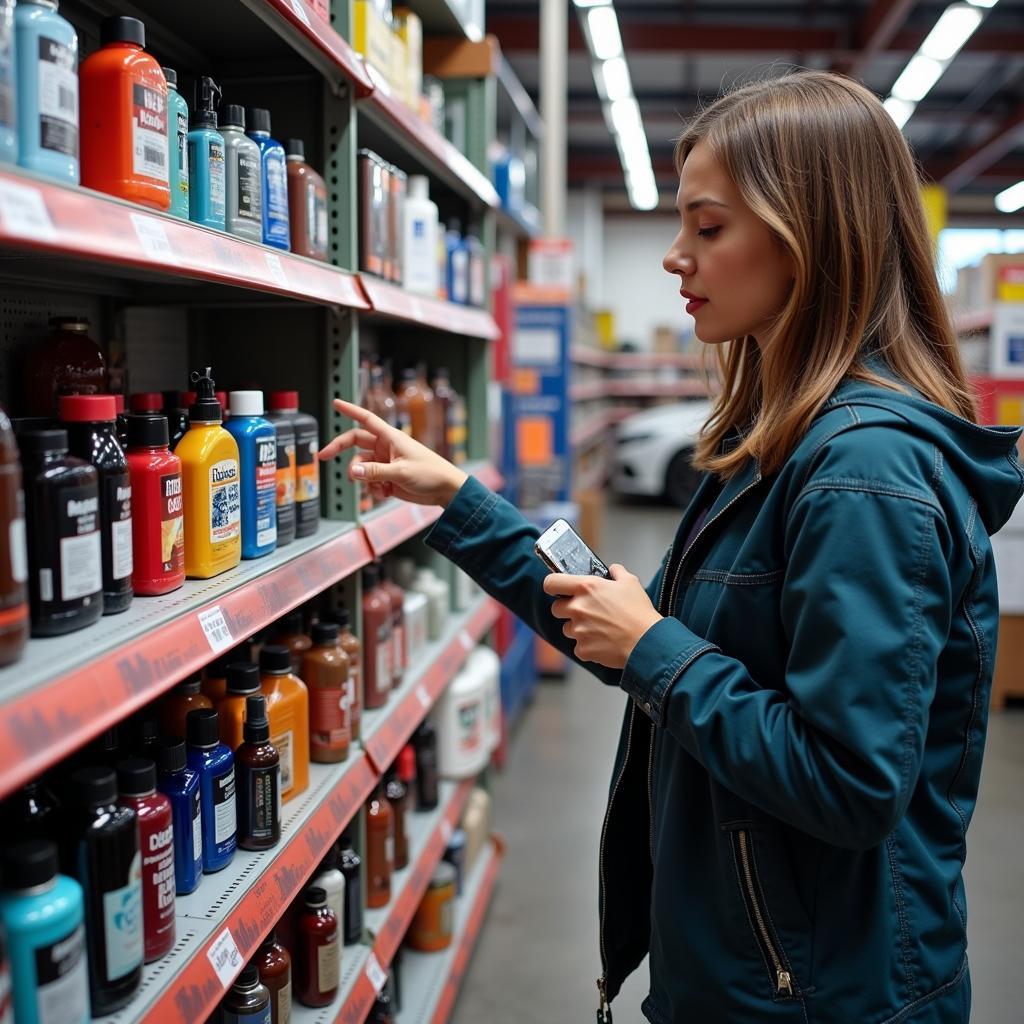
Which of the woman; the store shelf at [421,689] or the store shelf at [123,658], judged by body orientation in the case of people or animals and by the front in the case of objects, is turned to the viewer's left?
the woman

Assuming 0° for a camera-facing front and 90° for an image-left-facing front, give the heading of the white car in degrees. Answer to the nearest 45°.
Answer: approximately 45°

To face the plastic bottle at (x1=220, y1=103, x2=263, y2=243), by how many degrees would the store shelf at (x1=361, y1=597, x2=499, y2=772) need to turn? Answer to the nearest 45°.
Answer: approximately 45° to its right

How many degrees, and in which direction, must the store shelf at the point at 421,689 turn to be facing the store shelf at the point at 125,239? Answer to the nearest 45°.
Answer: approximately 45° to its right

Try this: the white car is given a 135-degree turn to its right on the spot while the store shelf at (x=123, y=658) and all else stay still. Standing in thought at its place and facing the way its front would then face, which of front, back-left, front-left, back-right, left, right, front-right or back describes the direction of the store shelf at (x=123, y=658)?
back

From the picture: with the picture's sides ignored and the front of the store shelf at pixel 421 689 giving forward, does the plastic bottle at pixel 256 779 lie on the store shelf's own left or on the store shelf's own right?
on the store shelf's own right

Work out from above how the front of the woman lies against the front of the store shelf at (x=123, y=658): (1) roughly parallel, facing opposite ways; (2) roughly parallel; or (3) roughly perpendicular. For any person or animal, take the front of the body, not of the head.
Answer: roughly parallel, facing opposite ways

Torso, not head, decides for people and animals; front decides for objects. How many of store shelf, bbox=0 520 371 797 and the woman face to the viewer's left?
1

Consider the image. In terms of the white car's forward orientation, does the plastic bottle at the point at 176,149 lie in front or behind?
in front

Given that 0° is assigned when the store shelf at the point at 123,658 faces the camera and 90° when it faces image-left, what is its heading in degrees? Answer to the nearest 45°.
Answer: approximately 315°

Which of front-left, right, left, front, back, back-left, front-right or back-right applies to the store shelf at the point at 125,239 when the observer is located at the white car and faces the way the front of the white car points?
front-left

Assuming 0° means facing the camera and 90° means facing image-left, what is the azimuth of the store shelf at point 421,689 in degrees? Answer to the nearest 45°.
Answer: approximately 315°

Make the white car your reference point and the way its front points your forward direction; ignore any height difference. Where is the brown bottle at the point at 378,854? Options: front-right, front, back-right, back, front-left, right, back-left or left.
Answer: front-left

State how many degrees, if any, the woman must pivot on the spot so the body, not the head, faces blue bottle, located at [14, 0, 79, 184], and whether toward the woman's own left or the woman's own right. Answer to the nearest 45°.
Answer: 0° — they already face it

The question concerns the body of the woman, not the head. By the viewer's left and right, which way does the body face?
facing to the left of the viewer

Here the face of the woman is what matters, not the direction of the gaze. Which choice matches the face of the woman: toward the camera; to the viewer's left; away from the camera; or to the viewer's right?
to the viewer's left
